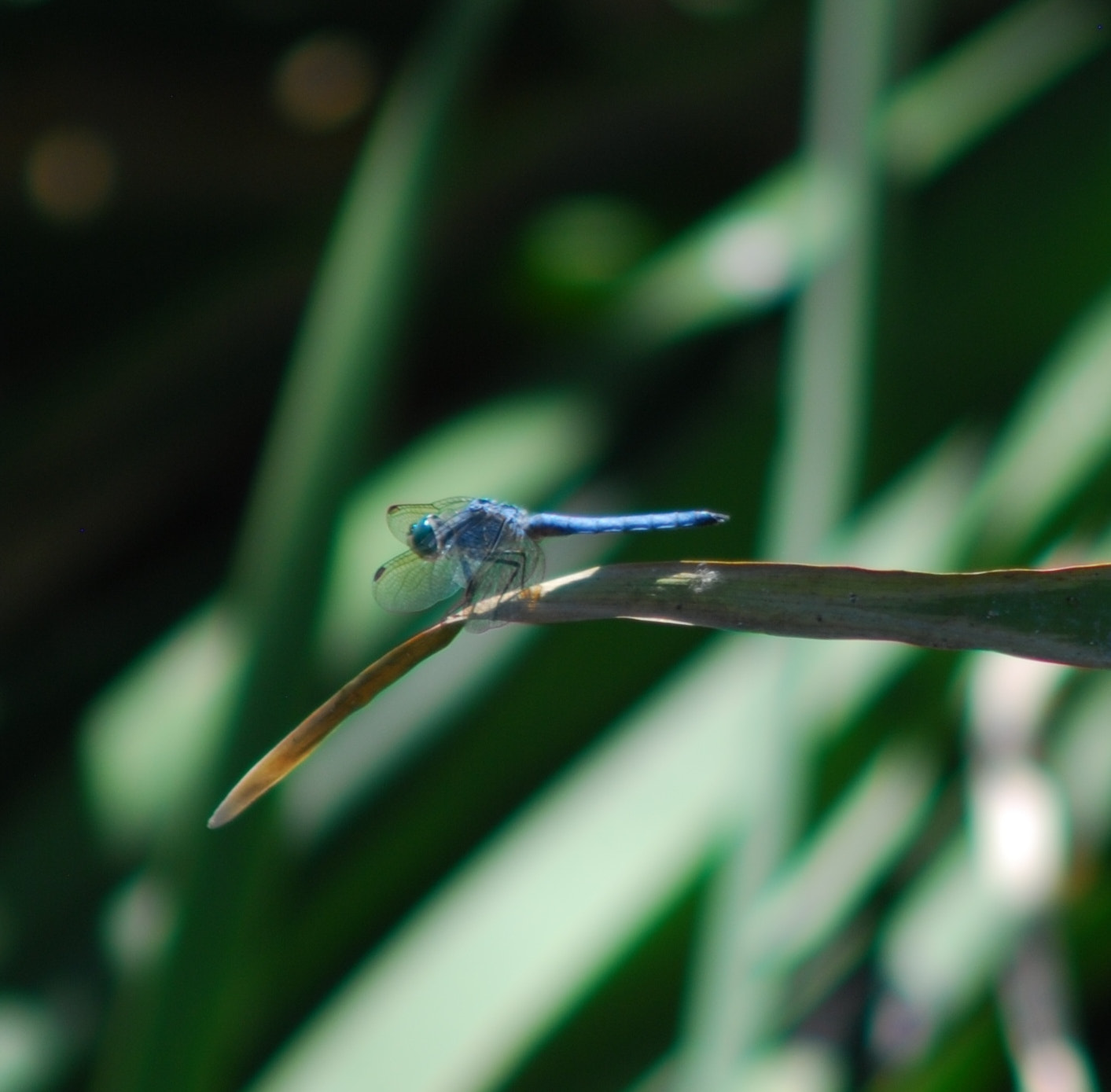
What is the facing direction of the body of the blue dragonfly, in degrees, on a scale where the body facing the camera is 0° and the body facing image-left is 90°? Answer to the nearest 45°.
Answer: approximately 90°
